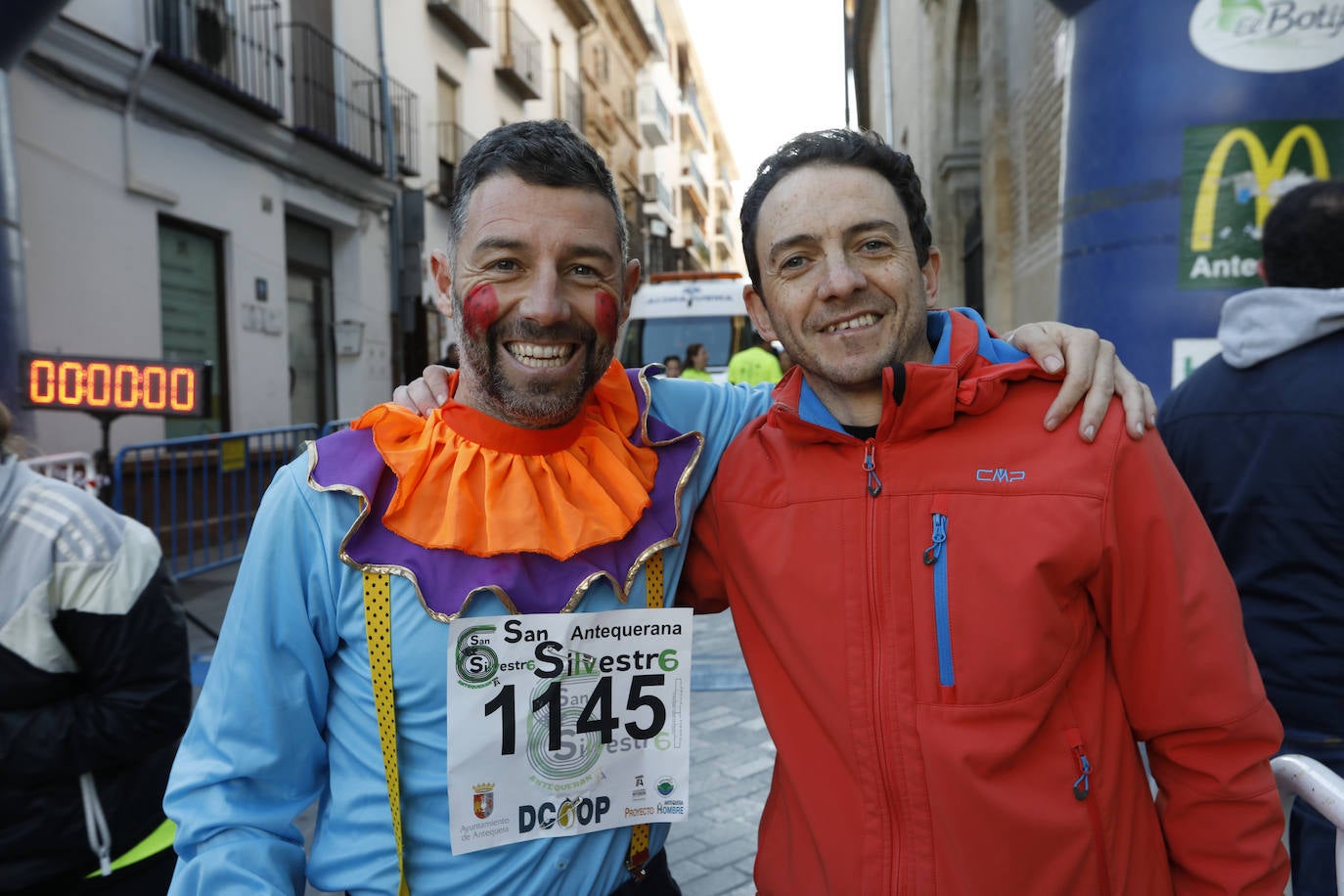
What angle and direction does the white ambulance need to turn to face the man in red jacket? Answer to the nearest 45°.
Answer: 0° — it already faces them

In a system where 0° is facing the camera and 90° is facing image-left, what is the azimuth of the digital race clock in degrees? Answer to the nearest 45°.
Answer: approximately 0°

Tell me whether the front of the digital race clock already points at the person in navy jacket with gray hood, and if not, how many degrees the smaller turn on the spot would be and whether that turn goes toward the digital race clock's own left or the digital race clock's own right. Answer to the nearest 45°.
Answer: approximately 45° to the digital race clock's own left

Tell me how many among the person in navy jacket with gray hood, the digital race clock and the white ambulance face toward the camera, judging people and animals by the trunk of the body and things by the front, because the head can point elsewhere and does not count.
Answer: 2

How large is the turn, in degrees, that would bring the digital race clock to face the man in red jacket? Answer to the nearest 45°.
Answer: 0° — it already faces them

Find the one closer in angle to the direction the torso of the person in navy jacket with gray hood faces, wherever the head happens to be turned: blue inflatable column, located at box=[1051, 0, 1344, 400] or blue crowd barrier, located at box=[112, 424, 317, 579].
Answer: the blue inflatable column

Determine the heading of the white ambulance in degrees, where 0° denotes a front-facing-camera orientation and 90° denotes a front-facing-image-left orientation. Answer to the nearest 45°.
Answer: approximately 0°

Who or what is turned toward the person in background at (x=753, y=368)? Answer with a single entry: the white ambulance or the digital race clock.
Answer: the white ambulance

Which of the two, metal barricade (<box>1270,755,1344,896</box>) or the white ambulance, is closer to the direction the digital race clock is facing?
the metal barricade

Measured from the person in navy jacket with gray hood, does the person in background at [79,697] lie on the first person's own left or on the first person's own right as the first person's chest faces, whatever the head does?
on the first person's own left

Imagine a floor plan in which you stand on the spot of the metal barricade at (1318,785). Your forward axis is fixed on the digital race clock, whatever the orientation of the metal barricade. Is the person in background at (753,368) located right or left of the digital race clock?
right

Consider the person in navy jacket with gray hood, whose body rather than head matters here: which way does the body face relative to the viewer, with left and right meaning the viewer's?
facing away from the viewer
